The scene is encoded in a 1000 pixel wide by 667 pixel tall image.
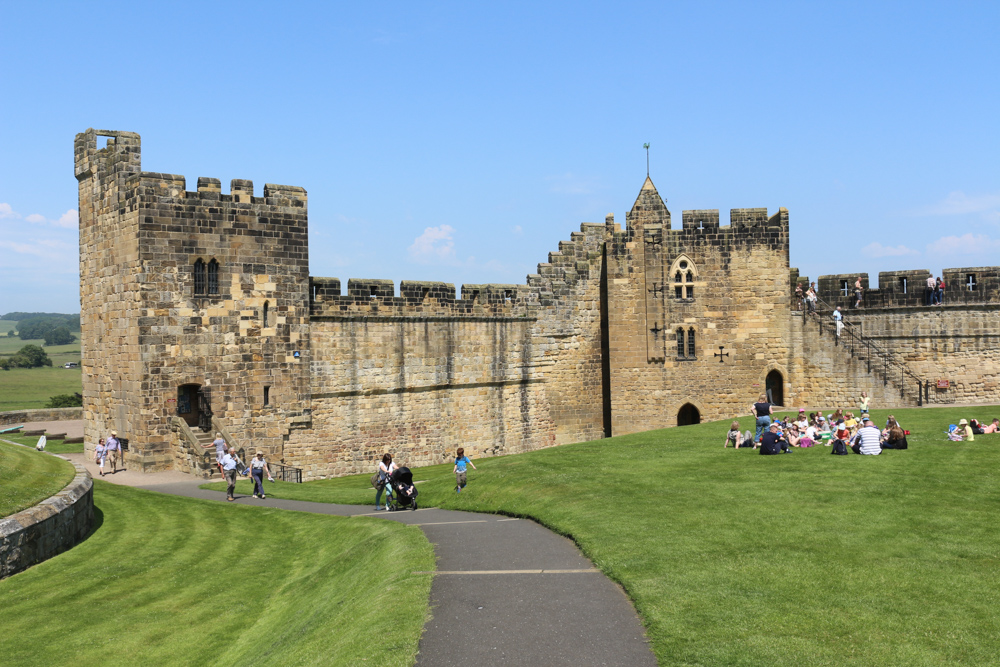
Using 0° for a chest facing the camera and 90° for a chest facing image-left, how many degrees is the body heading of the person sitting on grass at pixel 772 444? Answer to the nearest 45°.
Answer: approximately 225°

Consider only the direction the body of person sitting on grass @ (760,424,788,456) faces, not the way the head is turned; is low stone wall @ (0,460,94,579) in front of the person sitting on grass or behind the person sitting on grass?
behind

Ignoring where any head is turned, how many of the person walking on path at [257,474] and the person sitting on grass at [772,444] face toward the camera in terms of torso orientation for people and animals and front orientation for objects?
1

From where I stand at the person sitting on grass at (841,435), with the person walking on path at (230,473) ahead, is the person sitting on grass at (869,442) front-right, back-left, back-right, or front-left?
back-left

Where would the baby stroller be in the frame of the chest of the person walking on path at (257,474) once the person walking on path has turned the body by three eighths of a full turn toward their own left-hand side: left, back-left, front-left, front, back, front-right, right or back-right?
right

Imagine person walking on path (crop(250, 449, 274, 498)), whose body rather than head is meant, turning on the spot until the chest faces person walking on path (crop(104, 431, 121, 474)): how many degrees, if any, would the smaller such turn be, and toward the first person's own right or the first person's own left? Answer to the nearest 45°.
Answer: approximately 135° to the first person's own right

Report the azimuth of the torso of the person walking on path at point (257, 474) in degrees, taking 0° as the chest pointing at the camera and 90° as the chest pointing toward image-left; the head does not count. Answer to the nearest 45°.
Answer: approximately 0°

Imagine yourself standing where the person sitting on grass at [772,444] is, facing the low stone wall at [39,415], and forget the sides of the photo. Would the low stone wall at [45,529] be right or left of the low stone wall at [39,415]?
left

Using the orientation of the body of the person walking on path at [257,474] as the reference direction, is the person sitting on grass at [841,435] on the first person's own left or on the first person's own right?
on the first person's own left

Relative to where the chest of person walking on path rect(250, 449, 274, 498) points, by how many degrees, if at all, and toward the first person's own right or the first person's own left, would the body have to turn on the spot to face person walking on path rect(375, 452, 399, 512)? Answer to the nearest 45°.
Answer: approximately 45° to the first person's own left
